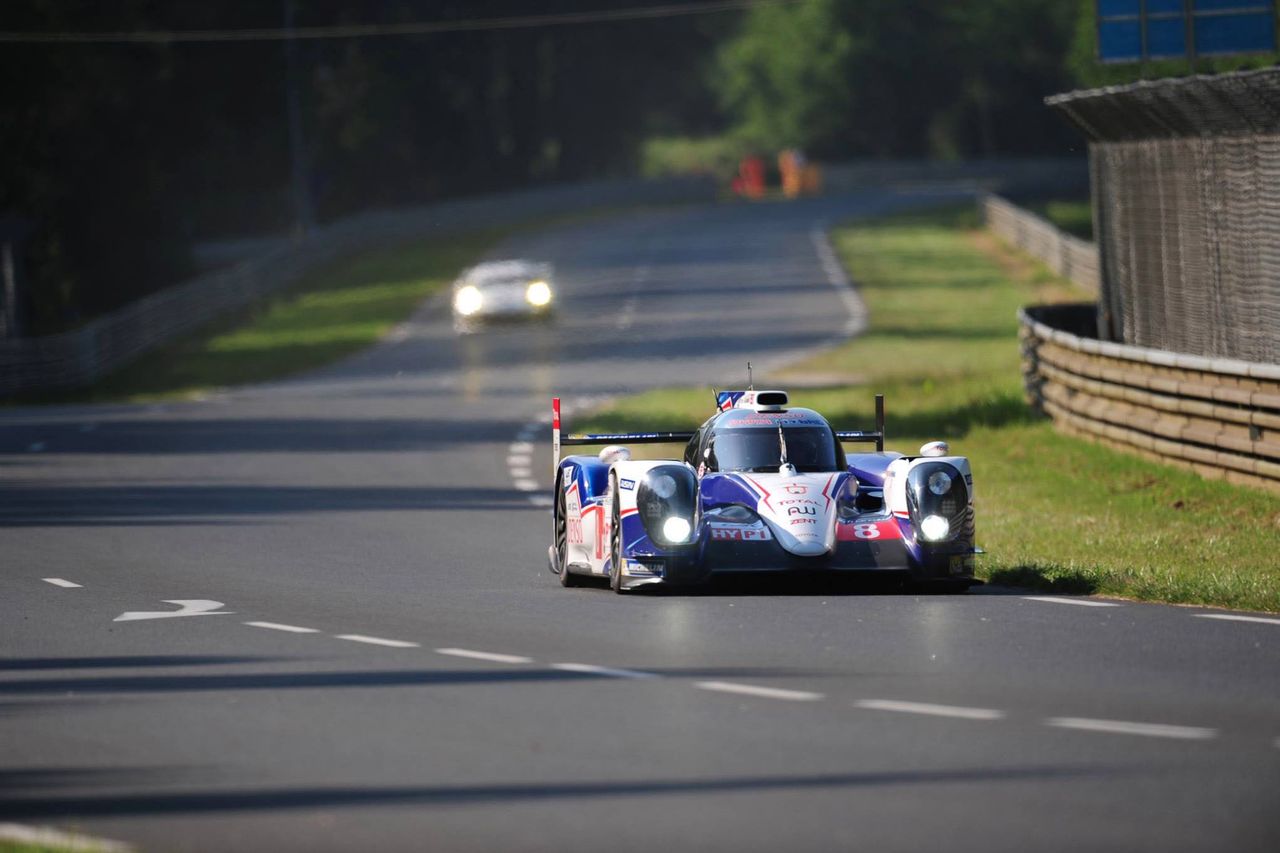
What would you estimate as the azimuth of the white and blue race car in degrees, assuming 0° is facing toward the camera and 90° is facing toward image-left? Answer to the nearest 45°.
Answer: approximately 0°

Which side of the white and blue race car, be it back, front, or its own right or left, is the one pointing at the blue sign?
back

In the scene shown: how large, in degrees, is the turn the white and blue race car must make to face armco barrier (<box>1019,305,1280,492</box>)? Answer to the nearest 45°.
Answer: approximately 135° to its left

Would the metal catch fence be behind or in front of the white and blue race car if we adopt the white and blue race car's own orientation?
behind
